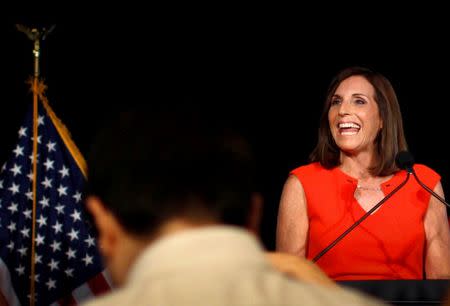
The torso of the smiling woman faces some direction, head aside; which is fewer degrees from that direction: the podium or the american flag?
the podium

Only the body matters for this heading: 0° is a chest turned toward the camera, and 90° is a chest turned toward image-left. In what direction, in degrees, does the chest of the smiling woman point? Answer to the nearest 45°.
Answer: approximately 0°

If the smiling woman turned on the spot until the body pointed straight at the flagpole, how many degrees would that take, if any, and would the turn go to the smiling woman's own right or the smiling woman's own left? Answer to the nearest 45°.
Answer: approximately 90° to the smiling woman's own right

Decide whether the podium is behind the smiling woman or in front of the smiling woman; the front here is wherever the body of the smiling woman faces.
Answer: in front

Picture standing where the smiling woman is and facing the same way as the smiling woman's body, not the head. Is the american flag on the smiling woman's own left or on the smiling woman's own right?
on the smiling woman's own right
